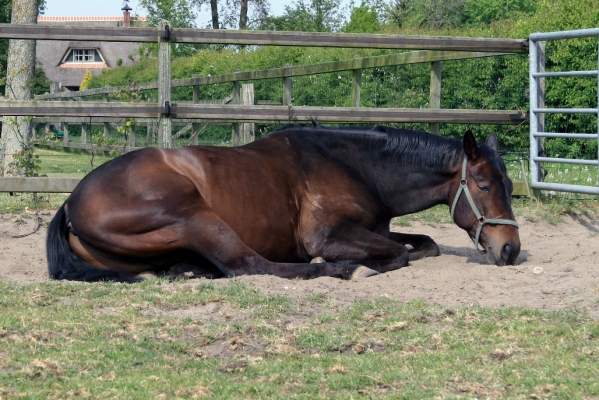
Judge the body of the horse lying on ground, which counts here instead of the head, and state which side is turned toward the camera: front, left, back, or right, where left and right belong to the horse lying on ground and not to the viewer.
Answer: right

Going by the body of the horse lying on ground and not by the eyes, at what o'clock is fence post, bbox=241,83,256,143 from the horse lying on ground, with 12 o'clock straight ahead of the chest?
The fence post is roughly at 9 o'clock from the horse lying on ground.

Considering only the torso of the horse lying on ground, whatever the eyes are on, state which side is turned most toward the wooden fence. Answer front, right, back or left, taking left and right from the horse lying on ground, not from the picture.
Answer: left
